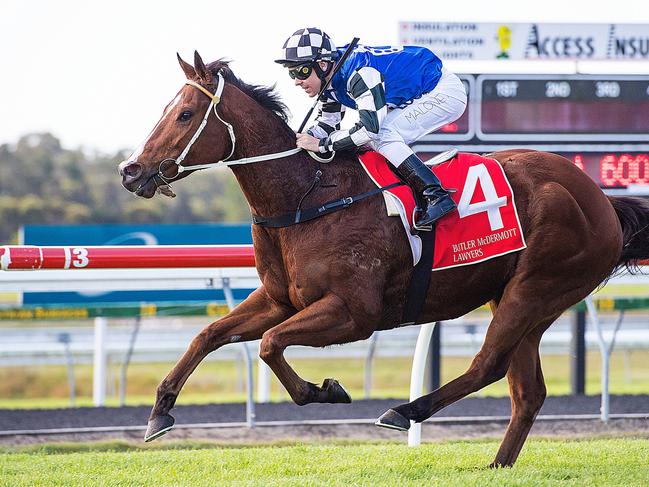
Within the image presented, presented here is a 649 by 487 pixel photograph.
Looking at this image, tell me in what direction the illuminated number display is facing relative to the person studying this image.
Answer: facing the viewer

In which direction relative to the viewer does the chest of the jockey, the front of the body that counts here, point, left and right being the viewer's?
facing to the left of the viewer

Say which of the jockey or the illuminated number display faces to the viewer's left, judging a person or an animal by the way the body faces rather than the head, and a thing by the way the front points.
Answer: the jockey

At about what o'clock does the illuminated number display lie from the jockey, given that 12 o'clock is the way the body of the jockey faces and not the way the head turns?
The illuminated number display is roughly at 4 o'clock from the jockey.

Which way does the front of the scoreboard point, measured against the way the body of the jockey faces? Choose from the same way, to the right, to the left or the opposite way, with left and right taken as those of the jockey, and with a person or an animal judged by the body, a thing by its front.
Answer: to the left

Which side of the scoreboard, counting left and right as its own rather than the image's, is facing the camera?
front

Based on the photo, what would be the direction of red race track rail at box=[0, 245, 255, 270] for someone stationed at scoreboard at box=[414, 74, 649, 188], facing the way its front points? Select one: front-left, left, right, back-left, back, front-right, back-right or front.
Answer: front-right

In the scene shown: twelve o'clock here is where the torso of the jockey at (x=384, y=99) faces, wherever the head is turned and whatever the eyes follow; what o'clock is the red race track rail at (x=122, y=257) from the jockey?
The red race track rail is roughly at 1 o'clock from the jockey.

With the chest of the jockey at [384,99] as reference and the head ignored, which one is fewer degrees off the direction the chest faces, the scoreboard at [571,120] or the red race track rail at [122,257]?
the red race track rail

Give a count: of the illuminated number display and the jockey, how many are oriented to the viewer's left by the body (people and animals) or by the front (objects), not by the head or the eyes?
1

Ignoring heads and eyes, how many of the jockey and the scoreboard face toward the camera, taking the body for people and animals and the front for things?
1

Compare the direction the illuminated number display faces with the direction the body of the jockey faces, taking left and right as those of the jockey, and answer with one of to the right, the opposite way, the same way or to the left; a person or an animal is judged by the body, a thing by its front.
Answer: to the left

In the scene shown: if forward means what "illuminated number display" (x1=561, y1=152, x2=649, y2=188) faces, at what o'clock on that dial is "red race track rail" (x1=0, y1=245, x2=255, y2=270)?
The red race track rail is roughly at 1 o'clock from the illuminated number display.
